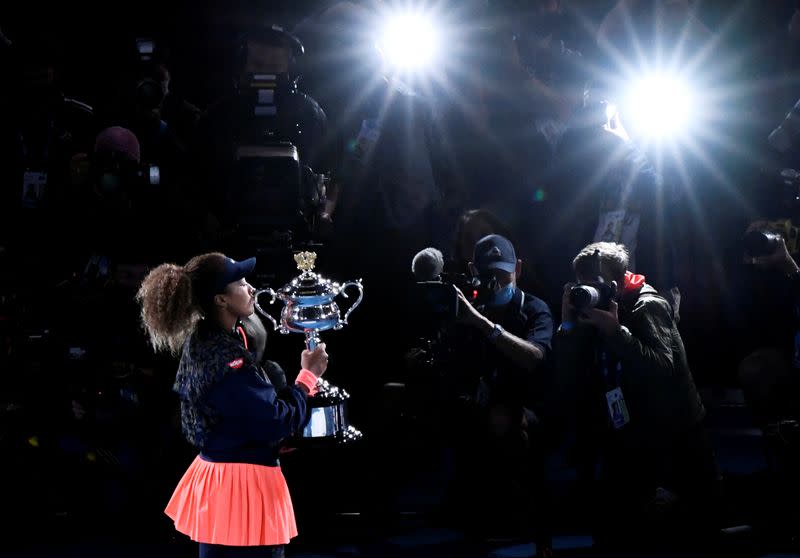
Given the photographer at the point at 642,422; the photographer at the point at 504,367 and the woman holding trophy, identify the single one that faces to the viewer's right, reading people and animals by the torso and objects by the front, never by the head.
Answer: the woman holding trophy

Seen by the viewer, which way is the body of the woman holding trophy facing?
to the viewer's right

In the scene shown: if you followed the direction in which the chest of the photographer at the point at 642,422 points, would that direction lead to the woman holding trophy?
yes

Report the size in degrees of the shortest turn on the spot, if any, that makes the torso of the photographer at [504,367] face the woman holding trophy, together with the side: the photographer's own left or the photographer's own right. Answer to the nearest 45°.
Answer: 0° — they already face them
